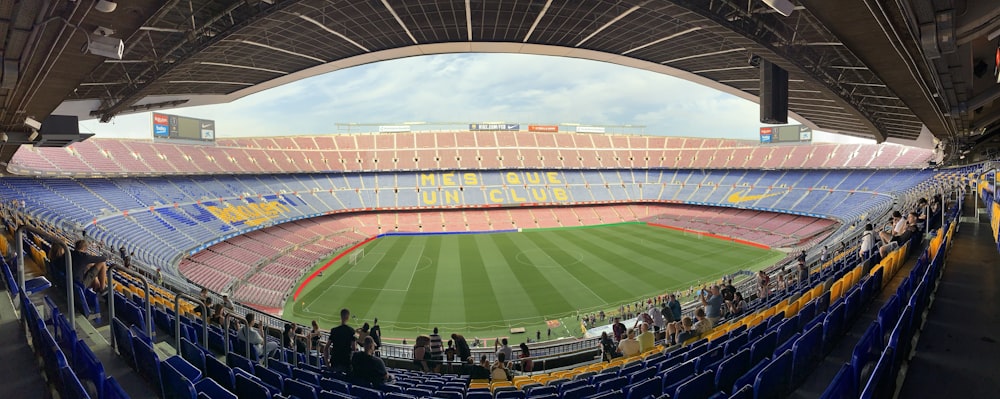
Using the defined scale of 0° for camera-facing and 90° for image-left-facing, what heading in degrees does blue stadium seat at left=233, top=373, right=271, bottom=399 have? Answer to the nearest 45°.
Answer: approximately 225°

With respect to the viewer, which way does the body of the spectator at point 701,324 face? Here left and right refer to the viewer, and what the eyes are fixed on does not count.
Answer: facing away from the viewer and to the left of the viewer

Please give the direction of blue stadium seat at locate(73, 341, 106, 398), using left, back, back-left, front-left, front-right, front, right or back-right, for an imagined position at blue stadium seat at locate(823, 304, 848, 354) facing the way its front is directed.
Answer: left

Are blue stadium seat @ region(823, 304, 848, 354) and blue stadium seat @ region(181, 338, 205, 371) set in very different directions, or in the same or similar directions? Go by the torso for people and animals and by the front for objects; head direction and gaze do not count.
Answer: same or similar directions

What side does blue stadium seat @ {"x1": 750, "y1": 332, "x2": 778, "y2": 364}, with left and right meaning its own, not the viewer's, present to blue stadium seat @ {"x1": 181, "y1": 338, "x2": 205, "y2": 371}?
left

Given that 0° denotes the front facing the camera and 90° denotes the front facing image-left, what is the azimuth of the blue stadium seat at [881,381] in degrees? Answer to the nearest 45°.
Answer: approximately 135°

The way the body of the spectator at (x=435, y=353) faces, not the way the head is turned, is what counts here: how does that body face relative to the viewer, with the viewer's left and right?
facing away from the viewer

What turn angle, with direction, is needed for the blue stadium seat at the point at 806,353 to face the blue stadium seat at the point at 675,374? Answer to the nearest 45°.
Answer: approximately 45° to its left

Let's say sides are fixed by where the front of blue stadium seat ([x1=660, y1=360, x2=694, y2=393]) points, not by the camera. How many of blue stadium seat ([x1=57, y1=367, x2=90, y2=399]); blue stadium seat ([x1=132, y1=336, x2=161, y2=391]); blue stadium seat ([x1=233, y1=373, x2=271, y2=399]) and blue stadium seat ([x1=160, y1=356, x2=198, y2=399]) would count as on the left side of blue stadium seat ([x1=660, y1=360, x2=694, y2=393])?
4

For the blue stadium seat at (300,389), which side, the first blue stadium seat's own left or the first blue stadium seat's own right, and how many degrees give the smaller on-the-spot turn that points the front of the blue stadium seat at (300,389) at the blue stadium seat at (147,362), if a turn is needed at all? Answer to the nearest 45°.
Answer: approximately 135° to the first blue stadium seat's own left

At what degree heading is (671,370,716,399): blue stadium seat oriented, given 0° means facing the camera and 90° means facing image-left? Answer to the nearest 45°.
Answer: approximately 135°

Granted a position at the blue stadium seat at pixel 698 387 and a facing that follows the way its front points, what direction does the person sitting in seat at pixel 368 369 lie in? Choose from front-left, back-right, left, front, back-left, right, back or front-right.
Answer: front-left

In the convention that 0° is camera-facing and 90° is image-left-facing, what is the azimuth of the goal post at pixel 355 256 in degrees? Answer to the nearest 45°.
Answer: approximately 315°

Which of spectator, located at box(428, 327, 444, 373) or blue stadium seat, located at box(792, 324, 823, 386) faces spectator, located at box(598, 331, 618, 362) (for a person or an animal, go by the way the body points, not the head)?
the blue stadium seat

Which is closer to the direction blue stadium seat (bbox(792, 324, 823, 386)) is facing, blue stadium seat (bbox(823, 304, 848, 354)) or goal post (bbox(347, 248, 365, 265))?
the goal post

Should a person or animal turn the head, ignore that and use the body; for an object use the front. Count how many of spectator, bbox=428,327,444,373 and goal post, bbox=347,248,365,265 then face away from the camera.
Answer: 1

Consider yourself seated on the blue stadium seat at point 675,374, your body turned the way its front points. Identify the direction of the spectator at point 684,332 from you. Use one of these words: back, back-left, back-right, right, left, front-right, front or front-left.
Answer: front-right

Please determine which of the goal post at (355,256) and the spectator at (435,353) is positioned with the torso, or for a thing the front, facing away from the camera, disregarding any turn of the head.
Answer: the spectator
